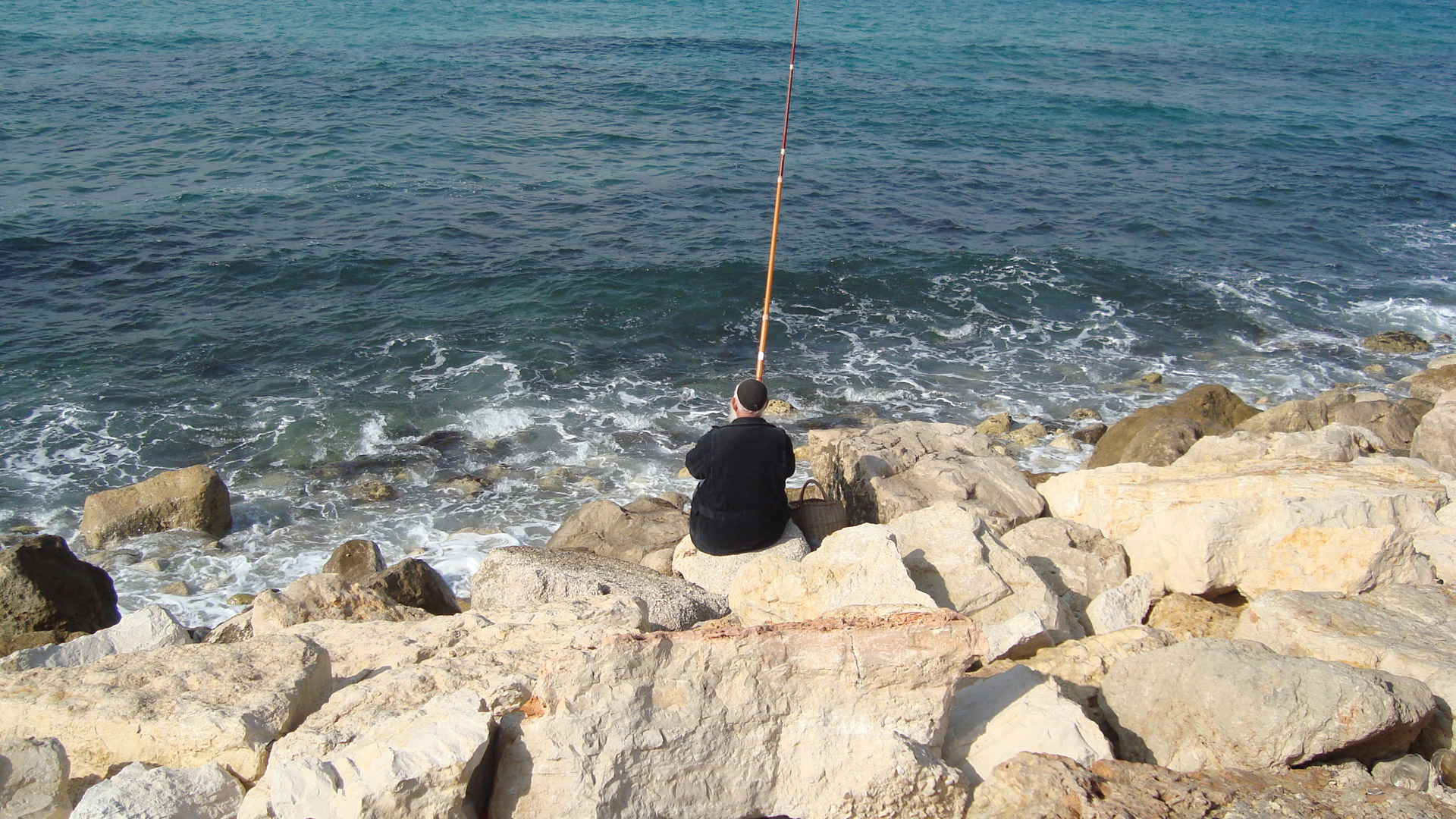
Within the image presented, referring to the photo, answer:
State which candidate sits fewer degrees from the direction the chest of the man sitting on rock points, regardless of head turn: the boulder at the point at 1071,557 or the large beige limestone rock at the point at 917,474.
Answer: the large beige limestone rock

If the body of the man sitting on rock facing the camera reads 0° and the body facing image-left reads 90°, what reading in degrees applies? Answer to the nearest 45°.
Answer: approximately 180°

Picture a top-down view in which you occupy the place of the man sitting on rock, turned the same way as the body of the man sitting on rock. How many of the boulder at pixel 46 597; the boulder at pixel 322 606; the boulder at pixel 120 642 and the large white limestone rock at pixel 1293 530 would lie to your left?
3

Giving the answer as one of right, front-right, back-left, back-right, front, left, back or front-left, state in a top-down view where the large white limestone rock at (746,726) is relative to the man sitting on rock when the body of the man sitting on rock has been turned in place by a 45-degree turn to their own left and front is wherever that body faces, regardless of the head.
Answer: back-left

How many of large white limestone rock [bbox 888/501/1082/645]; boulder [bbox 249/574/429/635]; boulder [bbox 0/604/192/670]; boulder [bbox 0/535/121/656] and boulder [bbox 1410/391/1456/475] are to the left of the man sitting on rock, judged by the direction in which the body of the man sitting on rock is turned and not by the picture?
3

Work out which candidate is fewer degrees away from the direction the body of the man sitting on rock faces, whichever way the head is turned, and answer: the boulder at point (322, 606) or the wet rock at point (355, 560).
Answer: the wet rock

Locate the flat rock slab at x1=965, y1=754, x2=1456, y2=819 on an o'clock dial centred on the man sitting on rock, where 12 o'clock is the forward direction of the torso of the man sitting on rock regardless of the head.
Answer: The flat rock slab is roughly at 5 o'clock from the man sitting on rock.

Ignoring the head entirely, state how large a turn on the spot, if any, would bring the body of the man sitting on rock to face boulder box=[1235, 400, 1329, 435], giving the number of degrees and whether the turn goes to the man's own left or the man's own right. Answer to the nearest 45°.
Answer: approximately 45° to the man's own right

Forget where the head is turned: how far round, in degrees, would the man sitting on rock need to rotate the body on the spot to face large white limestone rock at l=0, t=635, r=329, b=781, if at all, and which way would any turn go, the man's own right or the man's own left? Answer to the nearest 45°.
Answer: approximately 135° to the man's own left

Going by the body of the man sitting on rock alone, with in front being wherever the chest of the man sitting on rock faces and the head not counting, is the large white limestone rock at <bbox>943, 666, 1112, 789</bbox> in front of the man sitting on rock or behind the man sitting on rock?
behind

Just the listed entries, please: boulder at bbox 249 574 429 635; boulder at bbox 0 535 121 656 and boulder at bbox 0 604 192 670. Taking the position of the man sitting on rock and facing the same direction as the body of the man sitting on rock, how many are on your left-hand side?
3
